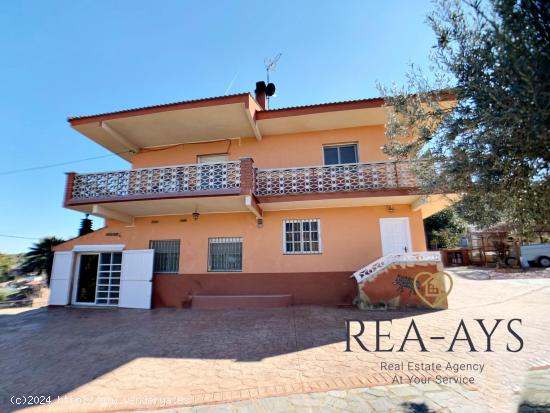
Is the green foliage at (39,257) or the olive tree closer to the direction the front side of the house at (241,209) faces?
the olive tree

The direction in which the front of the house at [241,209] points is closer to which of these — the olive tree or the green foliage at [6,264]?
the olive tree

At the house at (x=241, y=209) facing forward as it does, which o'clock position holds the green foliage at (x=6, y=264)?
The green foliage is roughly at 4 o'clock from the house.

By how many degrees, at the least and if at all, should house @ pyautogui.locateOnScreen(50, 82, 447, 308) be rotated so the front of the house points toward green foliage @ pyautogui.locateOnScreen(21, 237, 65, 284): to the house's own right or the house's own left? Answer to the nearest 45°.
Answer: approximately 90° to the house's own right

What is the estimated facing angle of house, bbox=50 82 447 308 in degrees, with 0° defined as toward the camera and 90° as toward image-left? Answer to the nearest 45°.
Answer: approximately 0°
